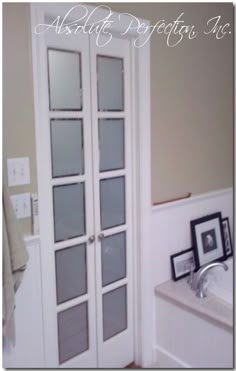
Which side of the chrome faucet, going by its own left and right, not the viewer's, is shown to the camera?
right

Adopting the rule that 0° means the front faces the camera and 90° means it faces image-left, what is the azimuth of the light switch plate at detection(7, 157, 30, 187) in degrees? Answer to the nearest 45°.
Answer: approximately 315°

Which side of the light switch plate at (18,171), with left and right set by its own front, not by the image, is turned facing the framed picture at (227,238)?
left

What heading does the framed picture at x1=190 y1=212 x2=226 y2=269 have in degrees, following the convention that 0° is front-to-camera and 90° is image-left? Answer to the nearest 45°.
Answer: approximately 315°

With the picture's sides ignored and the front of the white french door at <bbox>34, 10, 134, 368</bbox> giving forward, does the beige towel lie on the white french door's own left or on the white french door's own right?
on the white french door's own right
